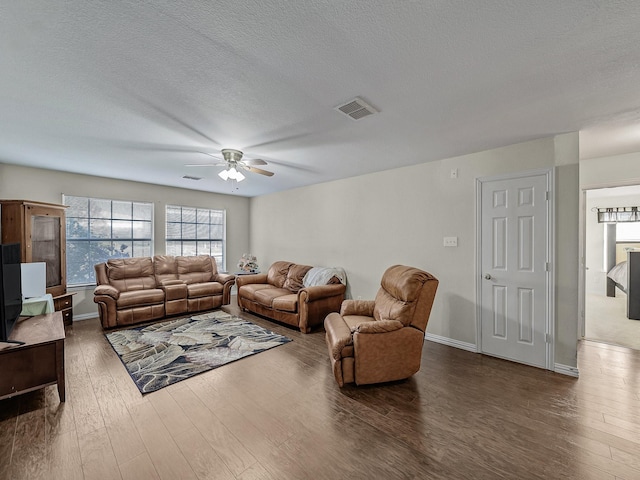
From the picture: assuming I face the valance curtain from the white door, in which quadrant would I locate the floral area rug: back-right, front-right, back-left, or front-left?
back-left

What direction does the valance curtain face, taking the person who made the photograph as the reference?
facing the viewer

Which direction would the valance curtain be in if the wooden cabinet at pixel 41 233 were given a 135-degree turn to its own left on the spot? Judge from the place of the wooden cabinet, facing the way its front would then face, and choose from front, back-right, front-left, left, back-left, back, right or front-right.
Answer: back-right

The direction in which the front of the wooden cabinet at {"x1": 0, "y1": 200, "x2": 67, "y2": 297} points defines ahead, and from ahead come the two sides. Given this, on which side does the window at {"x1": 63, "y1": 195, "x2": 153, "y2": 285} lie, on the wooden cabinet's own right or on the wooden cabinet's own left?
on the wooden cabinet's own left

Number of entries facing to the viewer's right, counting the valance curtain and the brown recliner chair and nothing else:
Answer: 0

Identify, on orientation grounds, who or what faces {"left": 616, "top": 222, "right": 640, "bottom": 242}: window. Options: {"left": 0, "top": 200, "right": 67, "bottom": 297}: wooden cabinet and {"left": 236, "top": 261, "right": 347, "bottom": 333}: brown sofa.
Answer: the wooden cabinet

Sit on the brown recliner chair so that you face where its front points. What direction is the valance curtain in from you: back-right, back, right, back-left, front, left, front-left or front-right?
back

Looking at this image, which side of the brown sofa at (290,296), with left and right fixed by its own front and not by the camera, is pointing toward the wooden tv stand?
front

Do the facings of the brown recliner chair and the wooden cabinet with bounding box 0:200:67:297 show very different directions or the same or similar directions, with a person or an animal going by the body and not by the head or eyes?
very different directions

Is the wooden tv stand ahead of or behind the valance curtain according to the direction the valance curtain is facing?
ahead

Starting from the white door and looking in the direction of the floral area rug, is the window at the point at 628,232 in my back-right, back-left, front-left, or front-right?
back-right

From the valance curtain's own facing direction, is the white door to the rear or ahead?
ahead

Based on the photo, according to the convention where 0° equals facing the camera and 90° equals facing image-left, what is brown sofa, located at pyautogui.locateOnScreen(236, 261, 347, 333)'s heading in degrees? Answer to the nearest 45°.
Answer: approximately 45°

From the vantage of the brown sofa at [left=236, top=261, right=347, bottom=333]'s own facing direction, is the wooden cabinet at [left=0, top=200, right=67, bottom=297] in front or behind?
in front

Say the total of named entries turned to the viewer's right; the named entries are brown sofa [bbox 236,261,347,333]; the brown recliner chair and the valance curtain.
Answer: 0

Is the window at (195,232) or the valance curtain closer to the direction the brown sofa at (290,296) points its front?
the window

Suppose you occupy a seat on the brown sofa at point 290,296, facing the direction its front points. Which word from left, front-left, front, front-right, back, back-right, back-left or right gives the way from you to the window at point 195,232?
right

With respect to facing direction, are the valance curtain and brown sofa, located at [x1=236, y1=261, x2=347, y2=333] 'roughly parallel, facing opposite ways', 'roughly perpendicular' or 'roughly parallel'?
roughly parallel
